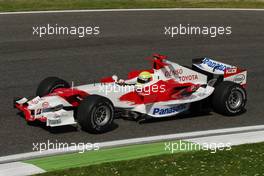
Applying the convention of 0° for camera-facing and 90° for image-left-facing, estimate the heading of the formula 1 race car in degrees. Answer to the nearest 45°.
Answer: approximately 45°
